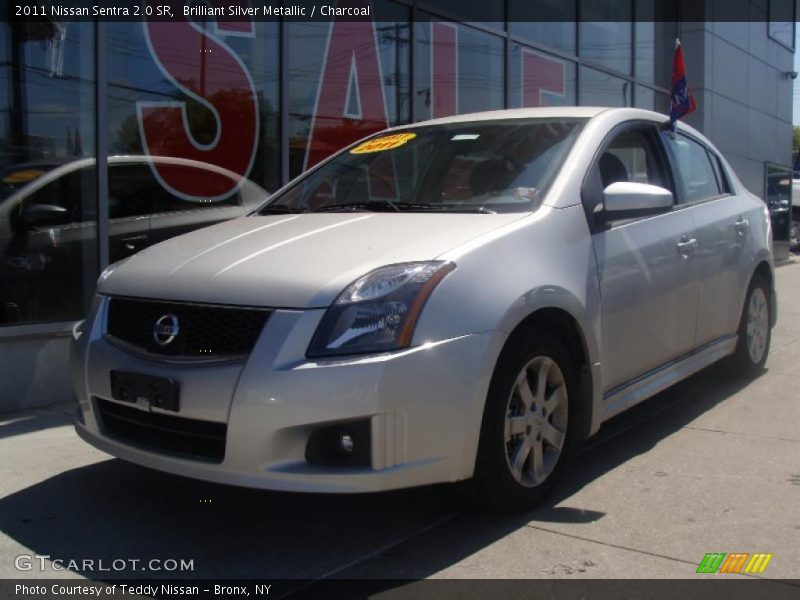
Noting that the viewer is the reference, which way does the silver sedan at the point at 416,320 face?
facing the viewer and to the left of the viewer

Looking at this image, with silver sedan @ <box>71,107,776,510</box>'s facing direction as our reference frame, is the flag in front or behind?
behind
